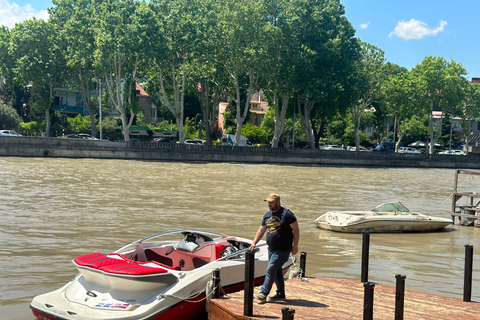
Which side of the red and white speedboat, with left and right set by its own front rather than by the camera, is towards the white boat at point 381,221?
front

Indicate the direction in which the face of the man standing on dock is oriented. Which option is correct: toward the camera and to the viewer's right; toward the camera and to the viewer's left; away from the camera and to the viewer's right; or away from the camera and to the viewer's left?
toward the camera and to the viewer's left

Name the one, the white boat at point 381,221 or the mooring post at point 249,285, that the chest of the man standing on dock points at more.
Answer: the mooring post

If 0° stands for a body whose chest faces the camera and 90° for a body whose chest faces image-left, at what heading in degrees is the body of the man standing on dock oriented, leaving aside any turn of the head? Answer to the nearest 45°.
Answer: approximately 45°

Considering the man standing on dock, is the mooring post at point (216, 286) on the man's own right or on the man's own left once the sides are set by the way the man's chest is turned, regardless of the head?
on the man's own right

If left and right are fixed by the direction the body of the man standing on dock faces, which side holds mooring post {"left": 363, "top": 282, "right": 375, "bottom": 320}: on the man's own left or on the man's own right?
on the man's own left

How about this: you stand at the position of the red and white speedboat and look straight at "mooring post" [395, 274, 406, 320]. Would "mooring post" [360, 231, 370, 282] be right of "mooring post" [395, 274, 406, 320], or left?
left
